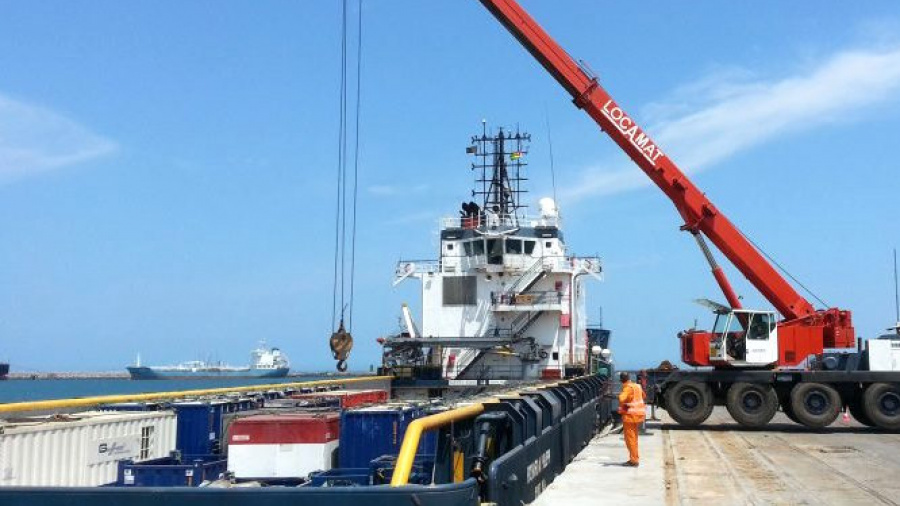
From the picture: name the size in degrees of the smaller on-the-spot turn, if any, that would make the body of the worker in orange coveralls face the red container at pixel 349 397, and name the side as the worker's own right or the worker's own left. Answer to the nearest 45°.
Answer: approximately 45° to the worker's own right

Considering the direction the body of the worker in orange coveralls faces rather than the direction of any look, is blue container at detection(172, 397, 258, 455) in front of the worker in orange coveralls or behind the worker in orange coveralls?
in front

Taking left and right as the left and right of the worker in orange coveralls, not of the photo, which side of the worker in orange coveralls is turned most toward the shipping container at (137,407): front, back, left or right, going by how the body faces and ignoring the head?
front

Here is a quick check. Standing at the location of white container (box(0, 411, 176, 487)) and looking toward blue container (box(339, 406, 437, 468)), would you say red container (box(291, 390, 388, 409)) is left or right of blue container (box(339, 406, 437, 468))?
left

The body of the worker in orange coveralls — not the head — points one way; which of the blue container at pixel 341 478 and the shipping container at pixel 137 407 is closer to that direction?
the shipping container

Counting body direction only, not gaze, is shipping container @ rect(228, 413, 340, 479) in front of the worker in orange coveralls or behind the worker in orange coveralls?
in front

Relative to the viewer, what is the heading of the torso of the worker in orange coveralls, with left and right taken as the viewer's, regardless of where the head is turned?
facing to the left of the viewer

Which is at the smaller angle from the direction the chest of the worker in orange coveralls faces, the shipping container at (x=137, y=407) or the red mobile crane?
the shipping container

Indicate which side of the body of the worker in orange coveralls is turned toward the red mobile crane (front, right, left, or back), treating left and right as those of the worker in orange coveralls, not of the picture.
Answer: right
